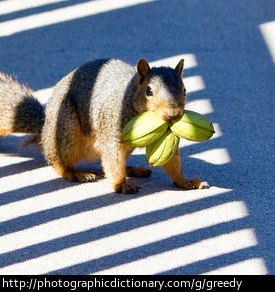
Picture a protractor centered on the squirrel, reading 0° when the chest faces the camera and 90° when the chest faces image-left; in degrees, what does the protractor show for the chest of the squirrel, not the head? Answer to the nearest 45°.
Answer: approximately 315°
